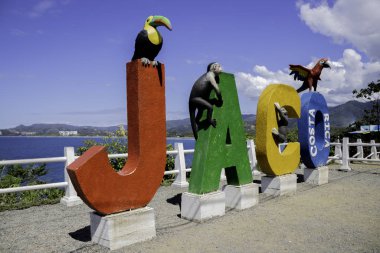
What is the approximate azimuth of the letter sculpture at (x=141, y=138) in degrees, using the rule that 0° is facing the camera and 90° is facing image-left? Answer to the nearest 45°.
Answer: approximately 315°

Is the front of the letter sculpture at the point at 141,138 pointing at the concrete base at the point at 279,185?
no

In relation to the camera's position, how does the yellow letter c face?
facing the viewer and to the right of the viewer

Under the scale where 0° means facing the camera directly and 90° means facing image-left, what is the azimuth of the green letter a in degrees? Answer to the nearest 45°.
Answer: approximately 315°

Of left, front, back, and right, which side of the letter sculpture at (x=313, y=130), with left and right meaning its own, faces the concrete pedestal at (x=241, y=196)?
right

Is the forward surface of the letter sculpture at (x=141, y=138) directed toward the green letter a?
no

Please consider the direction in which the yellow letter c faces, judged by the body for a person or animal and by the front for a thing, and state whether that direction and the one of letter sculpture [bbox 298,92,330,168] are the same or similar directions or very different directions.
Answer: same or similar directions

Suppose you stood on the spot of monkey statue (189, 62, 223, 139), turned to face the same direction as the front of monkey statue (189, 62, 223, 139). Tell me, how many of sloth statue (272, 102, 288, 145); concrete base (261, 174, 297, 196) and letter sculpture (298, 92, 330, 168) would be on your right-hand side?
0

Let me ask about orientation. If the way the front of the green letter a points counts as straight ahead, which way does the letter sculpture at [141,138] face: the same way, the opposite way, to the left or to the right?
the same way

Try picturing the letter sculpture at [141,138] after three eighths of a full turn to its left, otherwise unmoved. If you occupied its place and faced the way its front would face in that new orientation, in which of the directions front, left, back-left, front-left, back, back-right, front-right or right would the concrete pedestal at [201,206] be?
front-right

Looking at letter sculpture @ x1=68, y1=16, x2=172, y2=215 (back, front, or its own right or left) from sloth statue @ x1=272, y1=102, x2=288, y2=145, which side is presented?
left

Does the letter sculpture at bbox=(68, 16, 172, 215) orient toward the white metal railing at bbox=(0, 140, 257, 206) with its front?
no

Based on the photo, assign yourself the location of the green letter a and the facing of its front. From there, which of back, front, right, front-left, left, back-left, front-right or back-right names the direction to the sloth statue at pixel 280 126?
left

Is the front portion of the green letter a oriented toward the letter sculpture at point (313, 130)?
no

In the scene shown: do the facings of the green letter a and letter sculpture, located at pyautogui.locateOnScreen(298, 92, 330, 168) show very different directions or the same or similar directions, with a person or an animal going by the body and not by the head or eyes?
same or similar directions

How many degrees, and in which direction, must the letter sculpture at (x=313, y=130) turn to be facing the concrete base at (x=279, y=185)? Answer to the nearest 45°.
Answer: approximately 90° to its right

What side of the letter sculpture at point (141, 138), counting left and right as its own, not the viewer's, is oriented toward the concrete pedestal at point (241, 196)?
left
